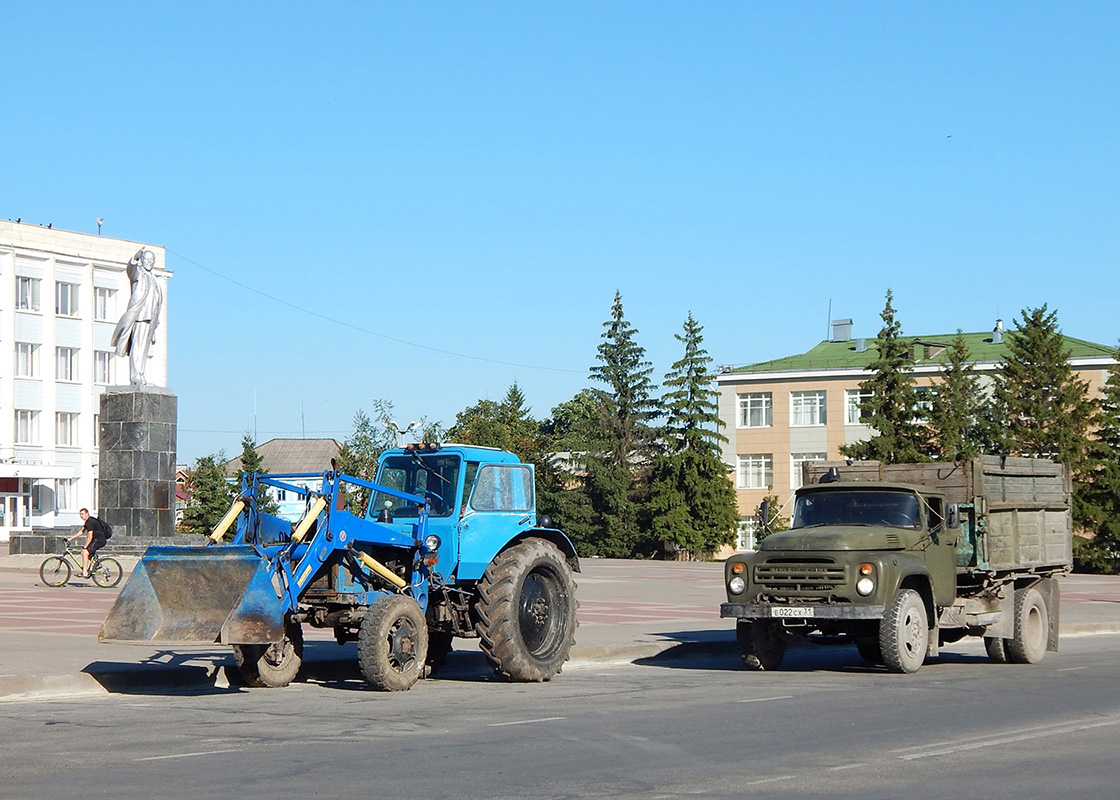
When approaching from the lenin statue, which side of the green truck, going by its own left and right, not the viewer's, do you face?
right

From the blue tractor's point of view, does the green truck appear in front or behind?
behind

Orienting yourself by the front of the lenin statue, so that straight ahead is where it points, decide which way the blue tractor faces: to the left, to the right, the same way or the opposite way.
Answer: to the right
